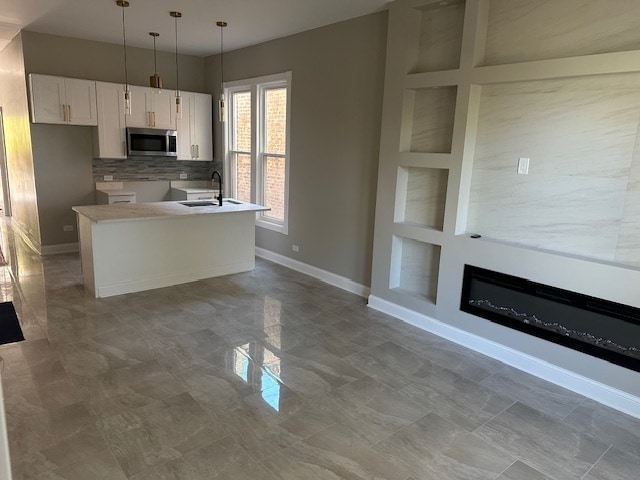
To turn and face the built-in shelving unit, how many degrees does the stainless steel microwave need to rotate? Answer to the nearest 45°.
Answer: approximately 45° to its left

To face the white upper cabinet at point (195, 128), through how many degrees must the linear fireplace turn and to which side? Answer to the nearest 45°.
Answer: approximately 45° to its right

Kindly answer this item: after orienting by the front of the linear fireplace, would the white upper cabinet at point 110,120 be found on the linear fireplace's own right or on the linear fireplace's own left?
on the linear fireplace's own right

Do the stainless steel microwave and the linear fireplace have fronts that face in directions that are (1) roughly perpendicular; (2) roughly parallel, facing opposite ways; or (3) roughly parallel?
roughly perpendicular

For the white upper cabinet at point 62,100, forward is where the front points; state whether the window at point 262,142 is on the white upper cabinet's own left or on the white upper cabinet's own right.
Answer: on the white upper cabinet's own left

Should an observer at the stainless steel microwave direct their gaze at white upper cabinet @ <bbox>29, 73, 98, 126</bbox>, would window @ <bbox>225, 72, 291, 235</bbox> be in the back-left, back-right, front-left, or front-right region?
back-left

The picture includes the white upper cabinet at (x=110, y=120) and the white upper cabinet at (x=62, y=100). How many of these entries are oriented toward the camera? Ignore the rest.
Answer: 2

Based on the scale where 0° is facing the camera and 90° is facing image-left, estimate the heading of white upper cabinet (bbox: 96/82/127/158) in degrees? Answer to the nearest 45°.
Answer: approximately 0°

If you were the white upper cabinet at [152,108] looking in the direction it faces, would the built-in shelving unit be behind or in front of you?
in front

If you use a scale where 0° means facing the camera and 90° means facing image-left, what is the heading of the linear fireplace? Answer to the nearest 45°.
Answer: approximately 45°

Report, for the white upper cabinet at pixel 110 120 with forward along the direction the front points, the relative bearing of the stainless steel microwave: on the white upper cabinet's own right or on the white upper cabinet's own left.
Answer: on the white upper cabinet's own left

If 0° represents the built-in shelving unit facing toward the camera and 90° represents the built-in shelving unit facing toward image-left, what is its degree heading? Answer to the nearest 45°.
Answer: approximately 45°

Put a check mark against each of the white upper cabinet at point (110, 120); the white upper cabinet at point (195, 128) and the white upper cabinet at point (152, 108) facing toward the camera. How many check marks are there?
3
